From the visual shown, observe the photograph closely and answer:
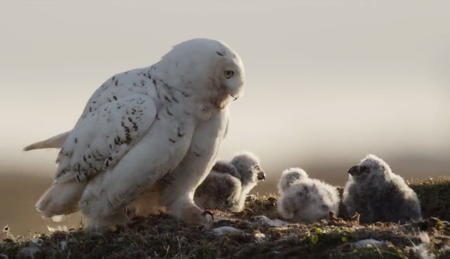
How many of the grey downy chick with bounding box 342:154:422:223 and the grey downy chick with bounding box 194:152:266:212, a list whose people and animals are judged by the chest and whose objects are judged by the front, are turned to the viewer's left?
1

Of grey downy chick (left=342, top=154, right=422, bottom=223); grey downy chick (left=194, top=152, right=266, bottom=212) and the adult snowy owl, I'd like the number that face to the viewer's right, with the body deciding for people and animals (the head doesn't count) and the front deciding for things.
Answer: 2

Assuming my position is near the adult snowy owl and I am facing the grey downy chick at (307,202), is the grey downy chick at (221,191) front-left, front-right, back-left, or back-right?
front-left

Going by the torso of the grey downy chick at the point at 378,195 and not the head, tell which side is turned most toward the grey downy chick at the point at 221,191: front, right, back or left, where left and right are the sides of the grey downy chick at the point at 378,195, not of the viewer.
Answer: front

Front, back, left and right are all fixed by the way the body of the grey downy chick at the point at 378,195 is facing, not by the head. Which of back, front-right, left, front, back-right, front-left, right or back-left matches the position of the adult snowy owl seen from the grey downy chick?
front-left

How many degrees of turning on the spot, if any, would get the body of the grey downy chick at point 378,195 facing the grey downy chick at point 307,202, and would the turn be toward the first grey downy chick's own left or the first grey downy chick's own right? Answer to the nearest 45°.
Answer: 0° — it already faces it

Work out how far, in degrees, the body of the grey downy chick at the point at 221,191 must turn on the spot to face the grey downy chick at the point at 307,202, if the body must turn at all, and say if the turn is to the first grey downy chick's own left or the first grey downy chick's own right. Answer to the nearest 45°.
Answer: approximately 45° to the first grey downy chick's own right

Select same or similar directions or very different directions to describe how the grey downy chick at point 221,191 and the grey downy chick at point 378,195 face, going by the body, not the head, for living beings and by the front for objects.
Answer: very different directions

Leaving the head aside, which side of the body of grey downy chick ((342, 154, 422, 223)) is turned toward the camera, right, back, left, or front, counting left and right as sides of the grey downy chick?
left

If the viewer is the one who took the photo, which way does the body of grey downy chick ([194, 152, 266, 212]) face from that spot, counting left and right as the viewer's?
facing to the right of the viewer

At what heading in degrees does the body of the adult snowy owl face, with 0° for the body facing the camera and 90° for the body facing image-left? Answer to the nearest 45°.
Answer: approximately 270°
